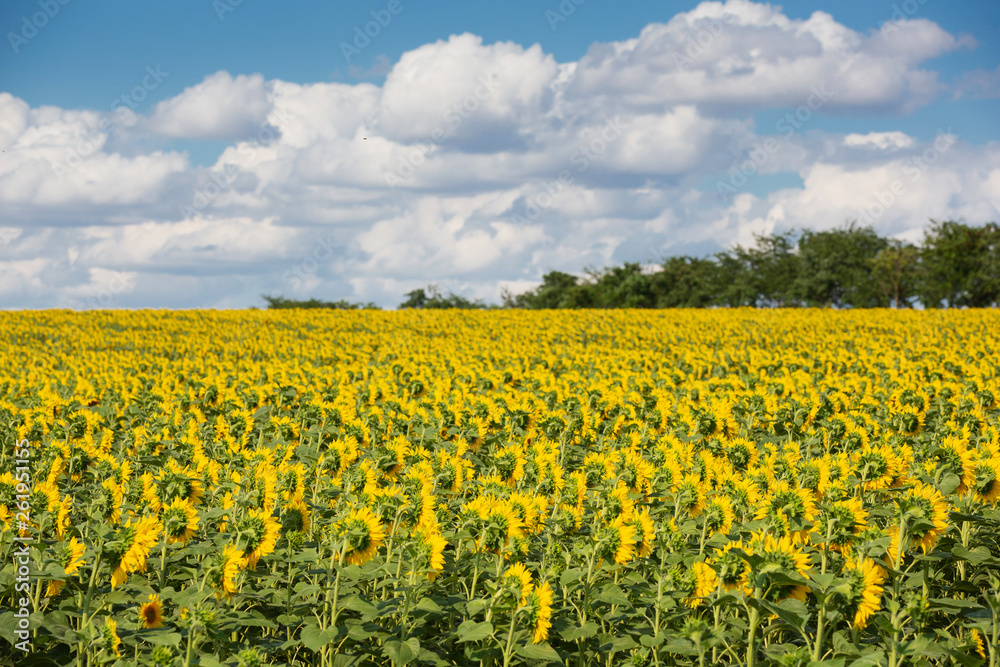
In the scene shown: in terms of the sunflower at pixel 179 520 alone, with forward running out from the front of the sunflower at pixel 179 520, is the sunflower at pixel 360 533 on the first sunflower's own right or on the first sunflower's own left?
on the first sunflower's own right

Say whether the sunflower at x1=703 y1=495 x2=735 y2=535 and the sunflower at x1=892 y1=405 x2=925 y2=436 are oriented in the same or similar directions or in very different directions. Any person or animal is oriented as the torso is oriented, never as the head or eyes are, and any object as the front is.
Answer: same or similar directions

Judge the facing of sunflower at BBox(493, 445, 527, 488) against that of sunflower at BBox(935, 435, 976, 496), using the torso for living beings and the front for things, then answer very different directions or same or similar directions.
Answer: same or similar directions

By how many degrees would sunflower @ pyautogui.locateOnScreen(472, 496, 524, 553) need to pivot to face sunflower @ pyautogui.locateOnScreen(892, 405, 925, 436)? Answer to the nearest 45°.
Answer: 0° — it already faces it

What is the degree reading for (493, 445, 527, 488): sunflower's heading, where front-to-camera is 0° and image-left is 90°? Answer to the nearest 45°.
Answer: approximately 225°

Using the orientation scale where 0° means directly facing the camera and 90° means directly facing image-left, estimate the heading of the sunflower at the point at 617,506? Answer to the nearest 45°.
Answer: approximately 225°

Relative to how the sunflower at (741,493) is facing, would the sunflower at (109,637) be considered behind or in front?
behind

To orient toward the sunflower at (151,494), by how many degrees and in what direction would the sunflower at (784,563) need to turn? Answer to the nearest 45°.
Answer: approximately 135° to its left

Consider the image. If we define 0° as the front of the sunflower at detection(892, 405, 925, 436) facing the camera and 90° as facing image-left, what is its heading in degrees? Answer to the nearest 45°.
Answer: approximately 225°

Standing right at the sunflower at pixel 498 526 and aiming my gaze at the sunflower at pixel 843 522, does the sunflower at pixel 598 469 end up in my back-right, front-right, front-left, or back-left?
front-left
